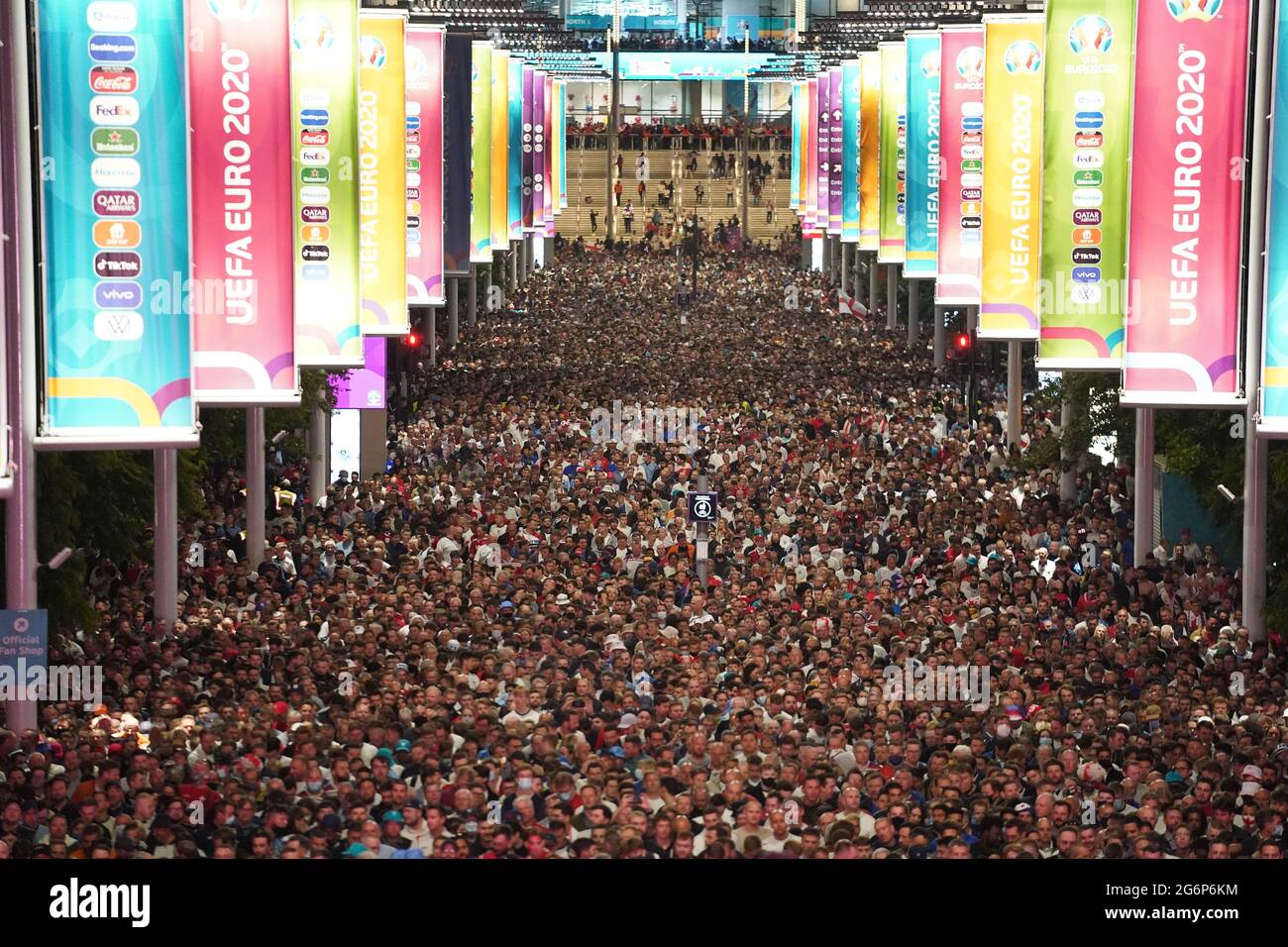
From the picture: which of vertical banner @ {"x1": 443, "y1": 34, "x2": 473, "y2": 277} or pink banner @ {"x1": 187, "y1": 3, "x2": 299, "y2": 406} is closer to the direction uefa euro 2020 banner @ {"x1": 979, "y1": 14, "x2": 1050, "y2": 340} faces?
the pink banner

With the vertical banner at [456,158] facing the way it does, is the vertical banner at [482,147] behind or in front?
behind

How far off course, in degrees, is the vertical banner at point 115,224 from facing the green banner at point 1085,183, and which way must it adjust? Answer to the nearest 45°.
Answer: approximately 135° to its left

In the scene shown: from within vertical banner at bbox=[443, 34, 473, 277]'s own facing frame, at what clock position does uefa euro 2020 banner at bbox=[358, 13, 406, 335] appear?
The uefa euro 2020 banner is roughly at 12 o'clock from the vertical banner.

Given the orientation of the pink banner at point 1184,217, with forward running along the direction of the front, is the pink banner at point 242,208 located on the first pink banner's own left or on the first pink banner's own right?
on the first pink banner's own right

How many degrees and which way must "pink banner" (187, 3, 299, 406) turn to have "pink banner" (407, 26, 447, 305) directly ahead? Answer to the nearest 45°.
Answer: approximately 180°

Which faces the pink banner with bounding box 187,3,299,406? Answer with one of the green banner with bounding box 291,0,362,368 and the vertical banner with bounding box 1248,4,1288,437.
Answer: the green banner

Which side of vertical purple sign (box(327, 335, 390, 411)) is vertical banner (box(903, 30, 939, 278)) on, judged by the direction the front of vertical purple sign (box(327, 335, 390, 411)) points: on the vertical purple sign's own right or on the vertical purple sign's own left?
on the vertical purple sign's own left

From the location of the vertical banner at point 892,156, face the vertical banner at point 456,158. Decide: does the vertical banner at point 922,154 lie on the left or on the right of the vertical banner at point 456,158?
left

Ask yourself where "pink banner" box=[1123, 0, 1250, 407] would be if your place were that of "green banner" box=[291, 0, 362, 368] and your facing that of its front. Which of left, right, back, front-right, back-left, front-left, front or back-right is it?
front-left
